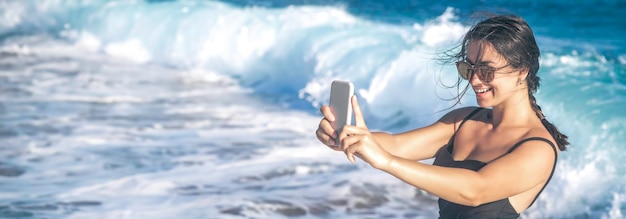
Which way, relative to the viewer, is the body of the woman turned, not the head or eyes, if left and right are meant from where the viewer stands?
facing the viewer and to the left of the viewer
